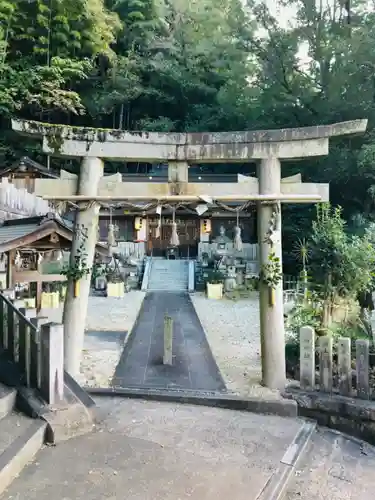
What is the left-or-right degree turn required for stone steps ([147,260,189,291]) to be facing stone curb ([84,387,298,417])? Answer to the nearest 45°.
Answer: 0° — it already faces it

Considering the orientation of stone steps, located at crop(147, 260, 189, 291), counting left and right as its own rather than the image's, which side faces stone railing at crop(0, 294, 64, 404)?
front

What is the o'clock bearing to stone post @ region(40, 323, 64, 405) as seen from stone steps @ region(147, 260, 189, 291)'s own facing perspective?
The stone post is roughly at 12 o'clock from the stone steps.

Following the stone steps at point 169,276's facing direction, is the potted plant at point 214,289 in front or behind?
in front

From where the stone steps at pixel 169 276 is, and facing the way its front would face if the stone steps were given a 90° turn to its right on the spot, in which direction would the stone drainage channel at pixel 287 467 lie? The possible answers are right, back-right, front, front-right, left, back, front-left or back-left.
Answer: left

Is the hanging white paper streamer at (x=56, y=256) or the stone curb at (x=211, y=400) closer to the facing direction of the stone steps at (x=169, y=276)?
the stone curb

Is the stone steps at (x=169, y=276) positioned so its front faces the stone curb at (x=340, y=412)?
yes

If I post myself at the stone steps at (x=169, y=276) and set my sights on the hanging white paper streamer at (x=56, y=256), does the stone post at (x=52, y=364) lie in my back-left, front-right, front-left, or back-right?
front-left

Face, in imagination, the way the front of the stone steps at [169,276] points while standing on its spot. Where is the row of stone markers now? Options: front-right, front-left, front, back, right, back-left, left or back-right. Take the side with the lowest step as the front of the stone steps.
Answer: front

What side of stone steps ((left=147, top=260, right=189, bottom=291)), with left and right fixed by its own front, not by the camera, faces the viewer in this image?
front

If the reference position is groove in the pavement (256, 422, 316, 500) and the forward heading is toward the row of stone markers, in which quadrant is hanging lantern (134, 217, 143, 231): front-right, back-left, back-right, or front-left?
front-left
